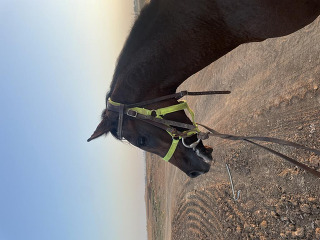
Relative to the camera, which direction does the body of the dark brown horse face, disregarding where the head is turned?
to the viewer's left
